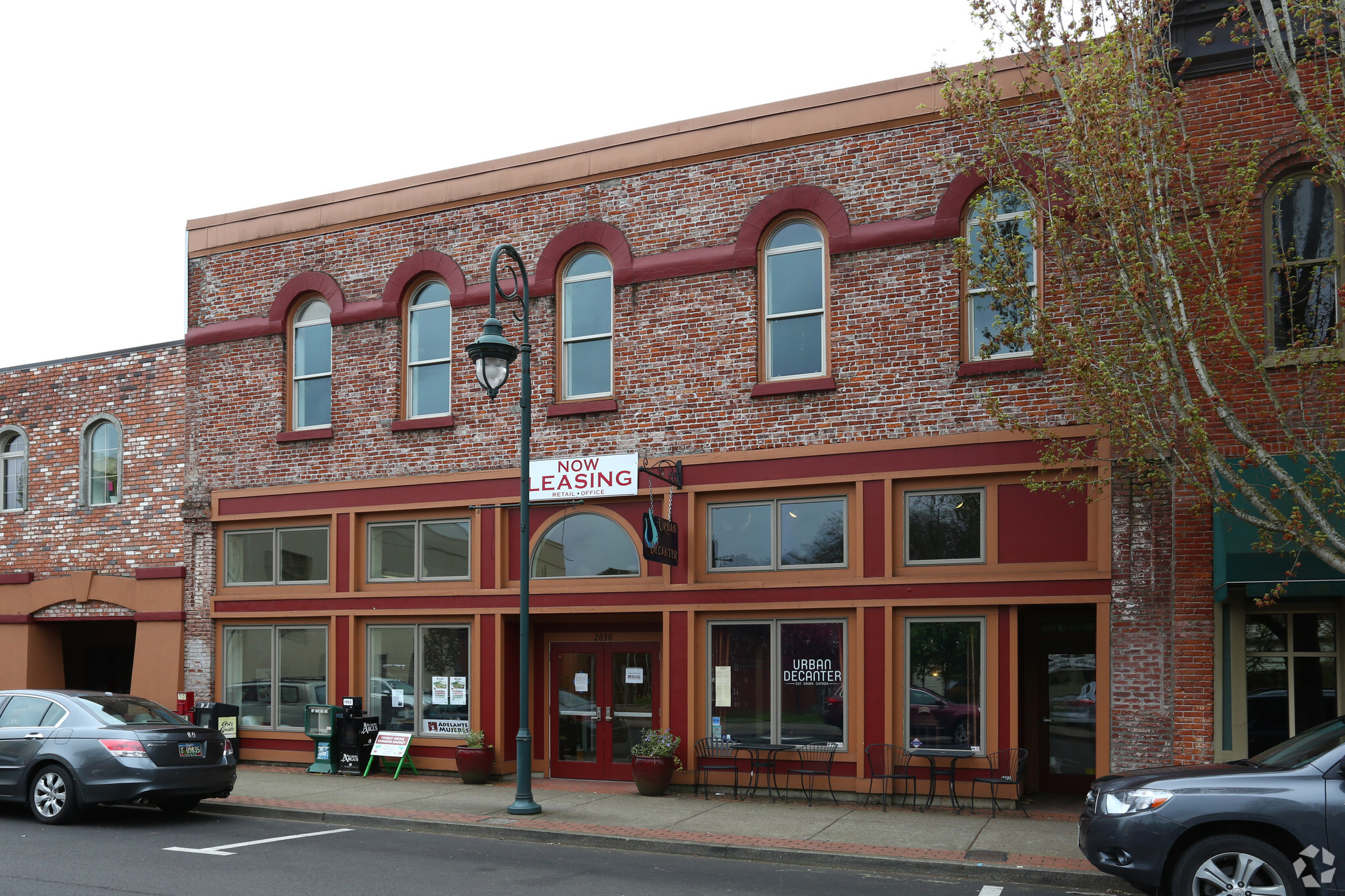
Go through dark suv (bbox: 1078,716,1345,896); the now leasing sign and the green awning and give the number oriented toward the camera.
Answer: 2

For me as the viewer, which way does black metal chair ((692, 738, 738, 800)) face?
facing the viewer and to the right of the viewer

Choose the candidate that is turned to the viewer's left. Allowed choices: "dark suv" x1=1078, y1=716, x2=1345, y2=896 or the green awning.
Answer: the dark suv

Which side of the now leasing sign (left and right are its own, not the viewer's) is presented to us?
front

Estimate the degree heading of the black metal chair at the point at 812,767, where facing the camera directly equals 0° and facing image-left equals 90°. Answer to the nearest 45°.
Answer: approximately 45°

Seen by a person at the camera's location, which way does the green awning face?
facing the viewer

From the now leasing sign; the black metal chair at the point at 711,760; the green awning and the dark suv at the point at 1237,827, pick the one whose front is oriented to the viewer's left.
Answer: the dark suv

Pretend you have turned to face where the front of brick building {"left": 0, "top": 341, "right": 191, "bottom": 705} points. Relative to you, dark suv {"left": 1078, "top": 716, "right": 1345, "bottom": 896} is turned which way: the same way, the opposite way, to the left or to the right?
to the right

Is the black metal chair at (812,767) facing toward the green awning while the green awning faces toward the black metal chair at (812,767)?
no

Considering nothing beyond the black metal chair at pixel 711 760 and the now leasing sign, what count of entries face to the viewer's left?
0

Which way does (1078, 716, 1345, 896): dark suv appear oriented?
to the viewer's left

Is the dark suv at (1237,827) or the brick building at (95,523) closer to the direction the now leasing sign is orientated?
the dark suv

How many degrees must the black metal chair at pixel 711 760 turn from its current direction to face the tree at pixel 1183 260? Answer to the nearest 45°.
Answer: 0° — it already faces it

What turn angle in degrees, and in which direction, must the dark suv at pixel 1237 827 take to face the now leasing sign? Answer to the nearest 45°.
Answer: approximately 45° to its right

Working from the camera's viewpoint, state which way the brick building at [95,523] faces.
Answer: facing the viewer and to the left of the viewer

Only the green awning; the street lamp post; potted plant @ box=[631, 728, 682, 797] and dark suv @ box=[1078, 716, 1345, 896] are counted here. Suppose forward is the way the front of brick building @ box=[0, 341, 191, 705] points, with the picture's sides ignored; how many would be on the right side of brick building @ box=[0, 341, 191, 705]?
0
